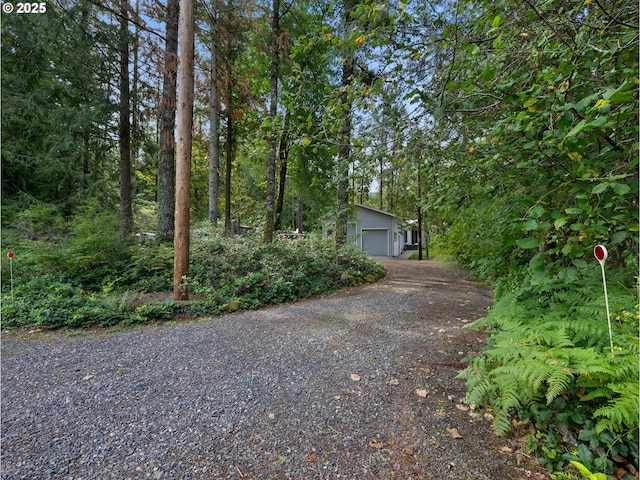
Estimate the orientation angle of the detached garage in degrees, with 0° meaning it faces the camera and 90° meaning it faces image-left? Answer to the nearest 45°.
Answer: approximately 0°

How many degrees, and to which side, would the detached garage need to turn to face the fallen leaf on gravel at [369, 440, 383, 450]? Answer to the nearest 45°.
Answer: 0° — it already faces it

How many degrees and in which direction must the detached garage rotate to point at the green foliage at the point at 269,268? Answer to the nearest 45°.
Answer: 0° — it already faces it
